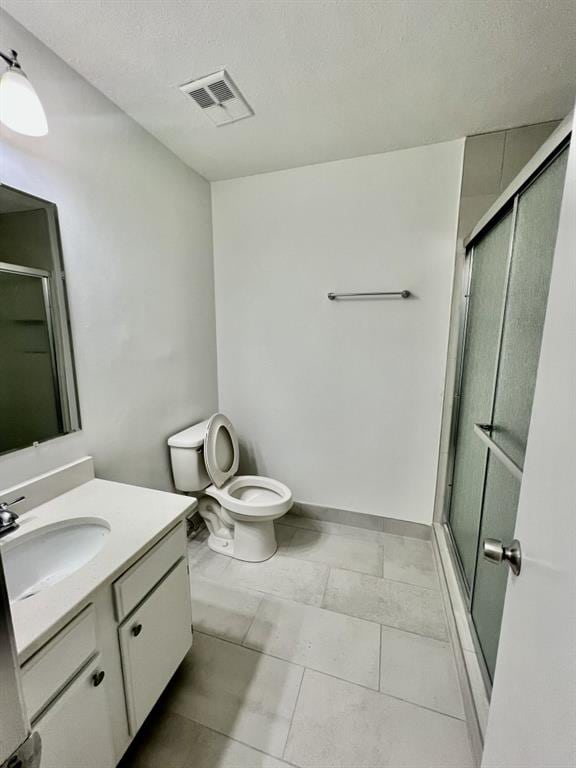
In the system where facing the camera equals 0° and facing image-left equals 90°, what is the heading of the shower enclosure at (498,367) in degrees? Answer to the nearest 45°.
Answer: approximately 90°

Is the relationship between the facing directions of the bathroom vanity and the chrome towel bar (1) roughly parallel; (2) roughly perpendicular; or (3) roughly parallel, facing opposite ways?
roughly perpendicular

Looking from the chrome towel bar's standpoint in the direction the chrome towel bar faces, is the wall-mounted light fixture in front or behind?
in front

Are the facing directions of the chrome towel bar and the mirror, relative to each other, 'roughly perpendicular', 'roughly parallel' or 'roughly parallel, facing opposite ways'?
roughly perpendicular

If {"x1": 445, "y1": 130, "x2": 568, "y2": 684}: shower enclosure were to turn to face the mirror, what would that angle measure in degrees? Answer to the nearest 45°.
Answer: approximately 45° to its left

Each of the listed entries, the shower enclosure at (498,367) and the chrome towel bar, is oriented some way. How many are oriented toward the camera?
1

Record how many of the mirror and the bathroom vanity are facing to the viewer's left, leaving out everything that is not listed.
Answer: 0

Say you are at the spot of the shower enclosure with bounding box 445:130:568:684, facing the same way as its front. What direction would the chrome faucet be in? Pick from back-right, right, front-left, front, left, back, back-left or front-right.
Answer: front-left

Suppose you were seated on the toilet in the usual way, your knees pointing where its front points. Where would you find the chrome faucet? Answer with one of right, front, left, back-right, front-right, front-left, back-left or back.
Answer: right

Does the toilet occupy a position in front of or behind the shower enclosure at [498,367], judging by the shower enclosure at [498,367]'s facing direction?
in front

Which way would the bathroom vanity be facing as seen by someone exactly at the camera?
facing the viewer and to the right of the viewer
